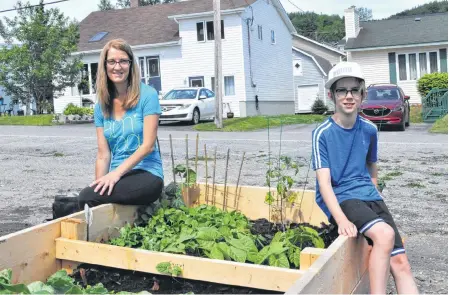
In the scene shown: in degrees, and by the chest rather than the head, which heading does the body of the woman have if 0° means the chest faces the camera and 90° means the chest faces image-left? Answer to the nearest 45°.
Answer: approximately 45°

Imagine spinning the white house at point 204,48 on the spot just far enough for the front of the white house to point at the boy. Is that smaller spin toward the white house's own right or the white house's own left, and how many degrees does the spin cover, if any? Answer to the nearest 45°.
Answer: approximately 45° to the white house's own left

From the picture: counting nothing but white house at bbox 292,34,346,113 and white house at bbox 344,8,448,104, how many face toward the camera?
2

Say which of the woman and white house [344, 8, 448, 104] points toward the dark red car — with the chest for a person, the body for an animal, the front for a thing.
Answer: the white house

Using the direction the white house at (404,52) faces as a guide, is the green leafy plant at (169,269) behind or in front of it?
in front

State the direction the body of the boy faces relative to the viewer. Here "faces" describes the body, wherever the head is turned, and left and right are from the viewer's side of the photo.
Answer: facing the viewer and to the right of the viewer

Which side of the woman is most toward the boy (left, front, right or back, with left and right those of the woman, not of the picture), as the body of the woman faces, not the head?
left

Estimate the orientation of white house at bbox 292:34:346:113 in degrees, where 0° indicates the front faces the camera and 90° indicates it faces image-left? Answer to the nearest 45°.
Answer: approximately 0°

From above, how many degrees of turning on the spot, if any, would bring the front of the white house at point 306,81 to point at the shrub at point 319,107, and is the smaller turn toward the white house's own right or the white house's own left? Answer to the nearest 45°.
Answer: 0° — it already faces it

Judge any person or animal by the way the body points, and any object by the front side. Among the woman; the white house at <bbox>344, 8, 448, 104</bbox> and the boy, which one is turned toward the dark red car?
the white house
